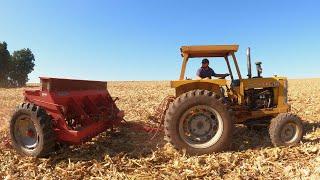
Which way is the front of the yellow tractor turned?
to the viewer's right
